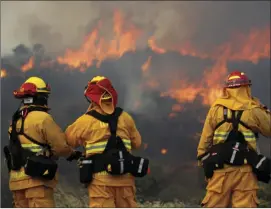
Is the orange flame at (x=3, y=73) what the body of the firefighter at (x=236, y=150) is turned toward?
no

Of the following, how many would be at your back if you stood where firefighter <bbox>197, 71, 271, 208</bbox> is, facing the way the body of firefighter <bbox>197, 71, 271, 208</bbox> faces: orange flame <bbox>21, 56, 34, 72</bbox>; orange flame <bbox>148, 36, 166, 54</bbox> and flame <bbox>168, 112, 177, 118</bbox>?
0

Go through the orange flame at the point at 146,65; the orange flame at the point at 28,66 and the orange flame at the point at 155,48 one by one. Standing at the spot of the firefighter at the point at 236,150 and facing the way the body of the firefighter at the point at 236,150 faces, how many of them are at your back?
0

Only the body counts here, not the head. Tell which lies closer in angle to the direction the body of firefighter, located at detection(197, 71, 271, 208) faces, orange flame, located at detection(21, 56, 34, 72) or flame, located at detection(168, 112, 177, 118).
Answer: the flame

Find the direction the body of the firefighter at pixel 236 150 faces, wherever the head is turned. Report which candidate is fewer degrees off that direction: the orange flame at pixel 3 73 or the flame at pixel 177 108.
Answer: the flame

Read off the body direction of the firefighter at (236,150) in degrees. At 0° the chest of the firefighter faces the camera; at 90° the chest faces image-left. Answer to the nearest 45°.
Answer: approximately 180°

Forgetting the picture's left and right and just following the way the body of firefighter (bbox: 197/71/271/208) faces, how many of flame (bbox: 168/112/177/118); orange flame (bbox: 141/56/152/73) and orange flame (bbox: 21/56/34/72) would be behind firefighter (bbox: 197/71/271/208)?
0

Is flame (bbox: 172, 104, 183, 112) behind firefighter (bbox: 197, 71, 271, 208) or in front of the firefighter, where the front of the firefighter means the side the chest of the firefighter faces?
in front

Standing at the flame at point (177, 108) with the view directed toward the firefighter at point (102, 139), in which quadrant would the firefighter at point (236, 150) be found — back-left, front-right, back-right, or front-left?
front-left

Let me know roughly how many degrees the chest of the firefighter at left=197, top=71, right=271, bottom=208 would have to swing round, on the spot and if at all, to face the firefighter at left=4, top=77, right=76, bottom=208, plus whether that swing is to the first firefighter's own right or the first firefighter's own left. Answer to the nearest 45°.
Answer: approximately 90° to the first firefighter's own left

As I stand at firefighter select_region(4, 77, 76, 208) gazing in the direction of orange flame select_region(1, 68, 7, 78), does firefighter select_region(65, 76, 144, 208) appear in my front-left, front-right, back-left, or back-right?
back-right

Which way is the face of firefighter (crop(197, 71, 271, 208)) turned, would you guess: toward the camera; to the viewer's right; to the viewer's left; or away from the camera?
away from the camera

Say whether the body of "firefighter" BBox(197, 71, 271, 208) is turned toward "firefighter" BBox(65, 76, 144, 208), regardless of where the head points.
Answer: no

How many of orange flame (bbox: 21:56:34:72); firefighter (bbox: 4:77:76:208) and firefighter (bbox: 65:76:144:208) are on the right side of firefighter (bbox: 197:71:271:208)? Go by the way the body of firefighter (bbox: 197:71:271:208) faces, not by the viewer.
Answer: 0
